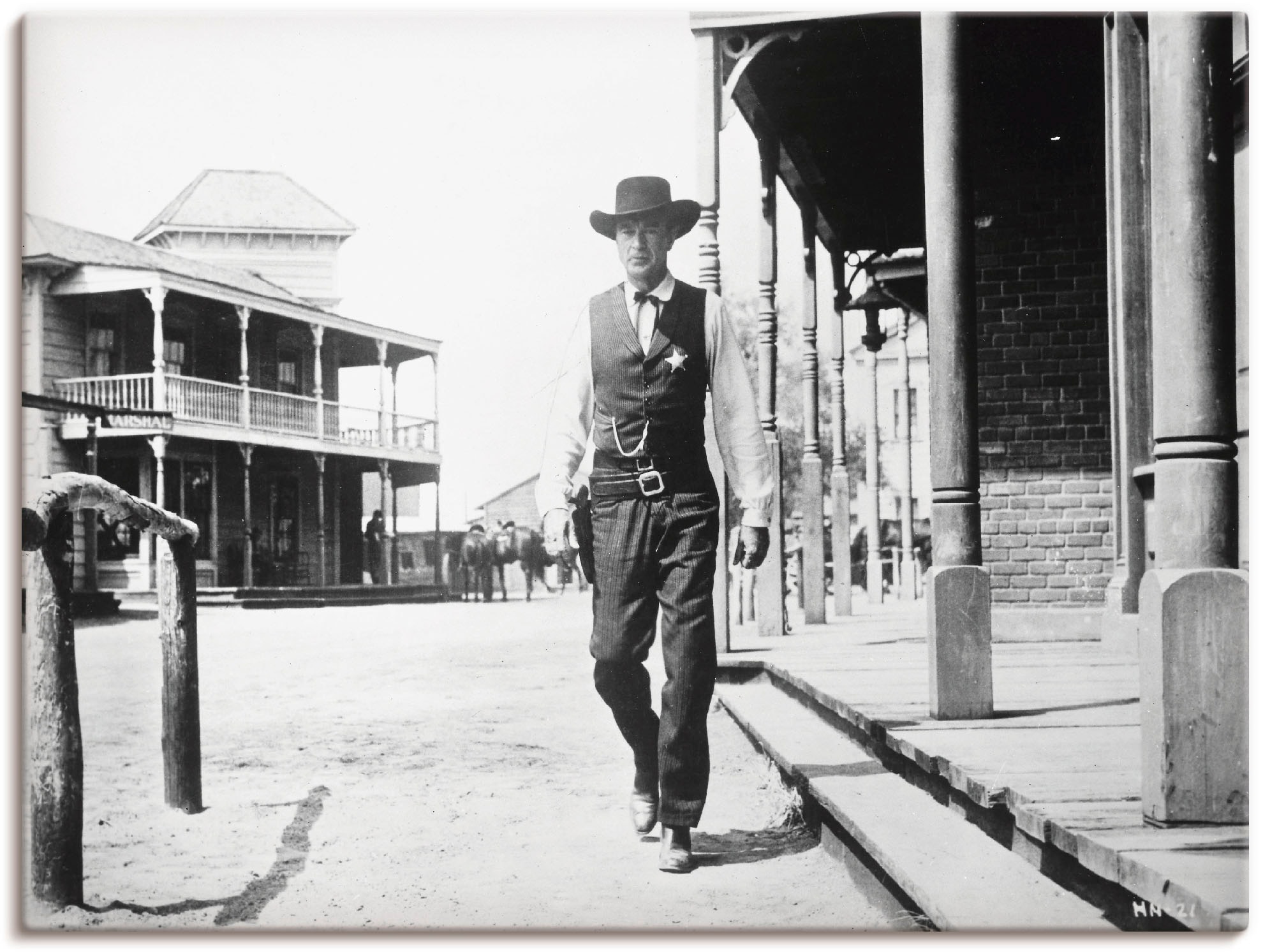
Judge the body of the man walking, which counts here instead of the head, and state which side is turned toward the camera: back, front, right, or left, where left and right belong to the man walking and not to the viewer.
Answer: front

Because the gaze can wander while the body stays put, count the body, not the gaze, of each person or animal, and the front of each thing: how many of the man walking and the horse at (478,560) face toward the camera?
1

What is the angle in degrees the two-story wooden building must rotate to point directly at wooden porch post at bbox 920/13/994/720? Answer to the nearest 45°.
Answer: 0° — it already faces it

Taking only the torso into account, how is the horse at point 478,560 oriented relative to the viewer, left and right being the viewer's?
facing away from the viewer

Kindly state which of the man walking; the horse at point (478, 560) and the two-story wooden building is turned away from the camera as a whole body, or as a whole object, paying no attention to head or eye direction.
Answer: the horse

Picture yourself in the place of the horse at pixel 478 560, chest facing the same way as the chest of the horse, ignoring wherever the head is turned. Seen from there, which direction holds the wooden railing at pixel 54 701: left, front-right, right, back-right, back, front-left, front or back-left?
back

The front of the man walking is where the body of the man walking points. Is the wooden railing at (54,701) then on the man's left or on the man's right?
on the man's right

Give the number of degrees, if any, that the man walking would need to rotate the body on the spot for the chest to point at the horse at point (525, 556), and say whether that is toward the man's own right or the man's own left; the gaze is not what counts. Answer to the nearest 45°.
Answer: approximately 180°

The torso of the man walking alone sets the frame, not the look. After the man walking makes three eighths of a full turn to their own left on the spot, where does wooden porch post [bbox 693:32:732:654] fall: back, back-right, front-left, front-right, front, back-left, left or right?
front-left

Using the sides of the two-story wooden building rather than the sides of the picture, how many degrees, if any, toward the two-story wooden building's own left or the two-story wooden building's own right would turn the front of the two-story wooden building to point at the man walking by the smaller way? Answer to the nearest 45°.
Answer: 0° — it already faces them
